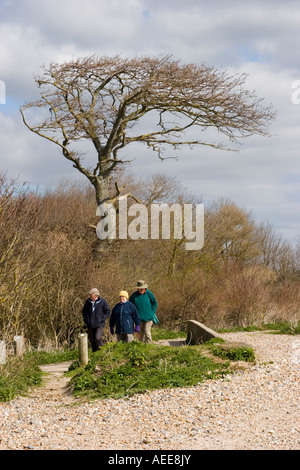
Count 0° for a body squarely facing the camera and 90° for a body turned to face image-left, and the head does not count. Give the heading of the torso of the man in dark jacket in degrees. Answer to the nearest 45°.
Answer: approximately 0°

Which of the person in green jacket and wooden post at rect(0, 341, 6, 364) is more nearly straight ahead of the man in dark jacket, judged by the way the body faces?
the wooden post

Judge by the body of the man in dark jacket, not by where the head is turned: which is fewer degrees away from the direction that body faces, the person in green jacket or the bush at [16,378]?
the bush

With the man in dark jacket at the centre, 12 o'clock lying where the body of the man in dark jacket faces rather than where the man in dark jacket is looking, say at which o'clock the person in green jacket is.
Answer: The person in green jacket is roughly at 8 o'clock from the man in dark jacket.

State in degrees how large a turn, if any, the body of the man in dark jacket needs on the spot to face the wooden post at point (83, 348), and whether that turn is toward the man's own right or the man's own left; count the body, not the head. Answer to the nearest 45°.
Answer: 0° — they already face it

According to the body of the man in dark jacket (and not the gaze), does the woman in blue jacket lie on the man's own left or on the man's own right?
on the man's own left

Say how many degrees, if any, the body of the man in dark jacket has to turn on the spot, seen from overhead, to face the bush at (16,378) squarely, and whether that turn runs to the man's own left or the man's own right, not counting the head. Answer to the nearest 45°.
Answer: approximately 45° to the man's own right

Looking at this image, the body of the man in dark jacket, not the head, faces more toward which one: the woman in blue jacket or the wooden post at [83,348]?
the wooden post

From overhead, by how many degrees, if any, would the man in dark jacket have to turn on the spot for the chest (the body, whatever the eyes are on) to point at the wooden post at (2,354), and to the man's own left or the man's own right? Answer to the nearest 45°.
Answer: approximately 45° to the man's own right
